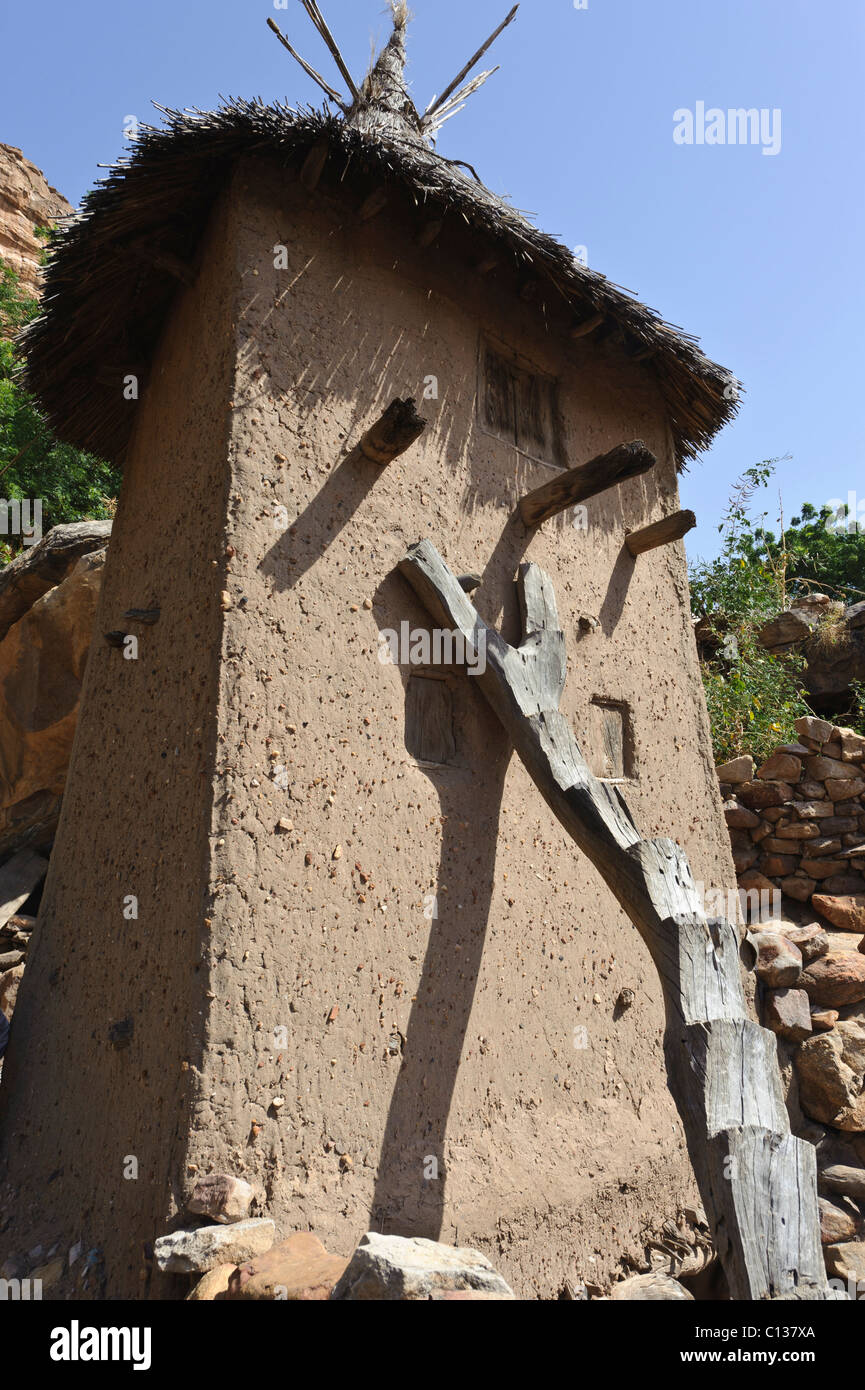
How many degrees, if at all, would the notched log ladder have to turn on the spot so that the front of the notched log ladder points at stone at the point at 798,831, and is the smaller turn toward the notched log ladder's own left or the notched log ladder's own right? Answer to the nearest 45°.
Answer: approximately 135° to the notched log ladder's own left

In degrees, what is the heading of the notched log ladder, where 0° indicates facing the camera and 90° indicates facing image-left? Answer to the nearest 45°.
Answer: approximately 315°

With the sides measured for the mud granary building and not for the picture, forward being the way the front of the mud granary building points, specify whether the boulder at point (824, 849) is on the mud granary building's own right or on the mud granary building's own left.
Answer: on the mud granary building's own left

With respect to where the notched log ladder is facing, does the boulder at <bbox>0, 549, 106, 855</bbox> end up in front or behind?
behind

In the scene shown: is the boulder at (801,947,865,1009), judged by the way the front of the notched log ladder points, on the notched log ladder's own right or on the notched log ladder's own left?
on the notched log ladder's own left

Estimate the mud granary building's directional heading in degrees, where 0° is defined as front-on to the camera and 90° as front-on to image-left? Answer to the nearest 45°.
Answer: approximately 315°

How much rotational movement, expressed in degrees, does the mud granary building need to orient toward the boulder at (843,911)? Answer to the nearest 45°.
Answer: approximately 90° to its left

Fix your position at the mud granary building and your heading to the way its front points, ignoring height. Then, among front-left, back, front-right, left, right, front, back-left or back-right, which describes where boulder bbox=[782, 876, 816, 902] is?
left
